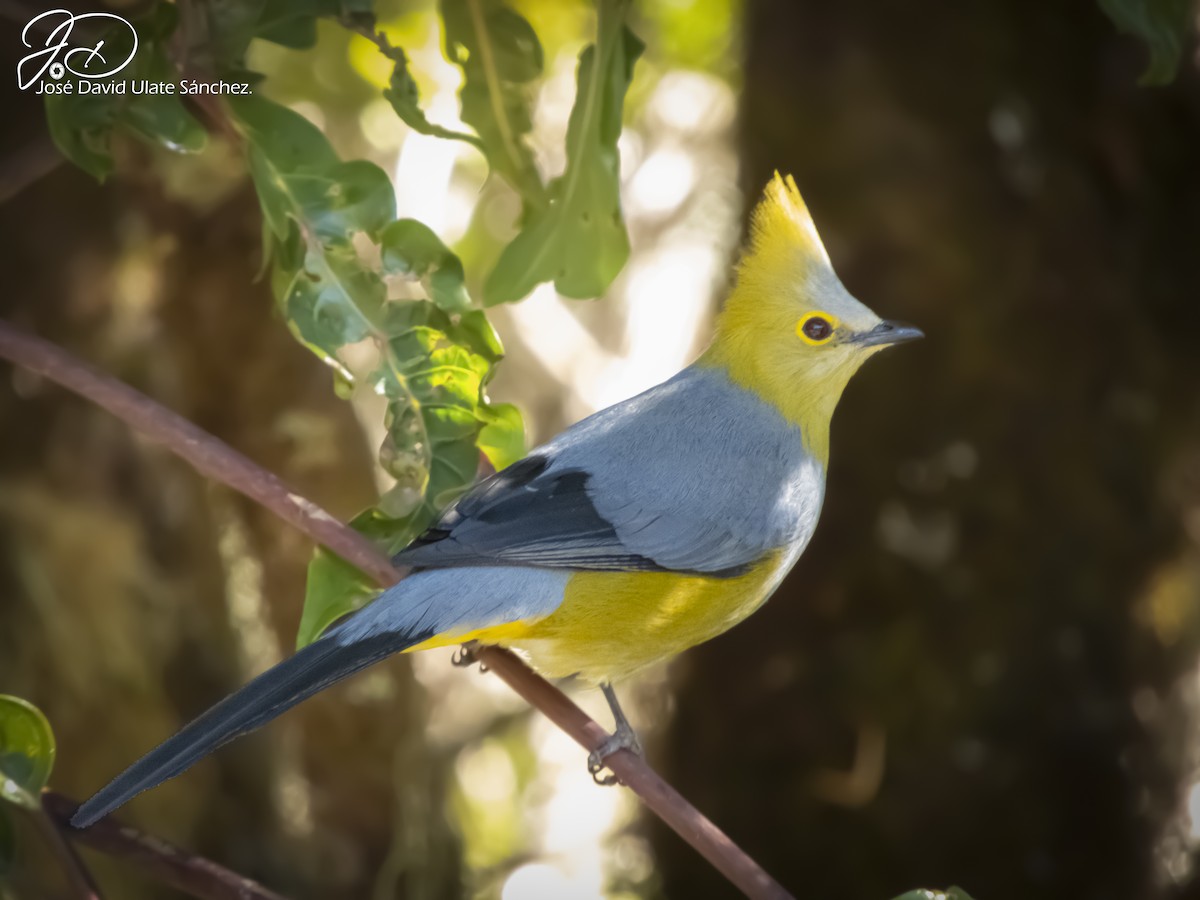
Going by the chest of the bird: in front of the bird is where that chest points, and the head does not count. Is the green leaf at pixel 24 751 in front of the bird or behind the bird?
behind

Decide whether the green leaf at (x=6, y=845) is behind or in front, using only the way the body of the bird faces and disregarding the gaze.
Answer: behind

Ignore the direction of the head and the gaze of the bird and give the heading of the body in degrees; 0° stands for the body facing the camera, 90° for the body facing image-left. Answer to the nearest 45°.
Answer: approximately 270°
